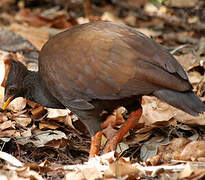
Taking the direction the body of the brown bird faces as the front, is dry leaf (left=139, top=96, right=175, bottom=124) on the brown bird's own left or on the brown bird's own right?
on the brown bird's own right

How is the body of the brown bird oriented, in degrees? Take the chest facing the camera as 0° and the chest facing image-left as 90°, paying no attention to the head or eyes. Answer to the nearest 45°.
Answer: approximately 90°

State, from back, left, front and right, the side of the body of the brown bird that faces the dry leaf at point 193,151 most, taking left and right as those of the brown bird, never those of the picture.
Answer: back
